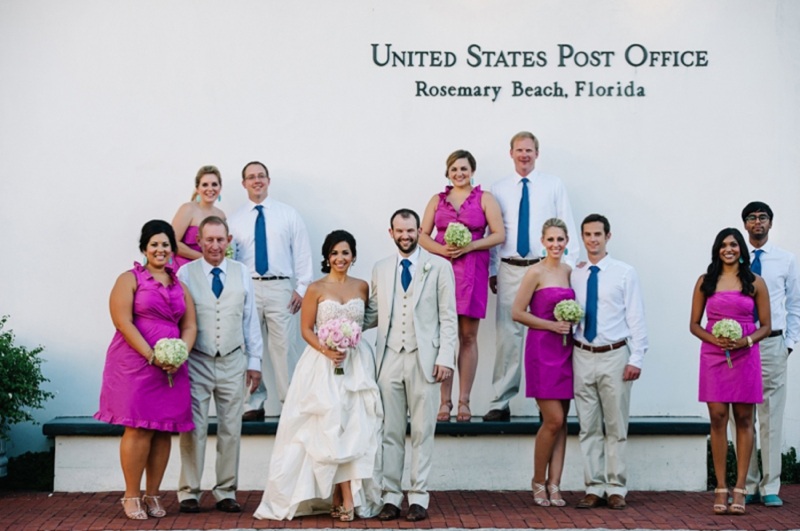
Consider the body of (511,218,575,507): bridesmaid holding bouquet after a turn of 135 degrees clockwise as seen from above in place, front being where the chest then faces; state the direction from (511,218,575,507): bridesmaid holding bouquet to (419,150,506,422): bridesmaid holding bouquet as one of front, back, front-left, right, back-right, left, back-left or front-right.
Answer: front-right

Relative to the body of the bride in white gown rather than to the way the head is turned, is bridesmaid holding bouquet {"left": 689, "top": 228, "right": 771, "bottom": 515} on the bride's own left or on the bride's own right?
on the bride's own left

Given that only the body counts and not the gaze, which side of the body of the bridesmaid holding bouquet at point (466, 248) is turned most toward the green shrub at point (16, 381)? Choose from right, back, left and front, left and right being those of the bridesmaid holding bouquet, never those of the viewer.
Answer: right

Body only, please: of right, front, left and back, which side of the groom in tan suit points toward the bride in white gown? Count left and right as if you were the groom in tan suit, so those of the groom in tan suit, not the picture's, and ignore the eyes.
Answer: right

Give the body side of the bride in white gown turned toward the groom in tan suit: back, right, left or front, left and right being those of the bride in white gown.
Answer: left

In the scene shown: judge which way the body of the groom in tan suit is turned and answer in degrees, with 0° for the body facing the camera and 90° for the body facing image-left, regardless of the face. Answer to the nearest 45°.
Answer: approximately 0°

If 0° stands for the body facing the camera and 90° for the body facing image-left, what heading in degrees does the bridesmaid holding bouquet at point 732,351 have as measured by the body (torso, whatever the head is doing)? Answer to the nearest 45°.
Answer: approximately 0°

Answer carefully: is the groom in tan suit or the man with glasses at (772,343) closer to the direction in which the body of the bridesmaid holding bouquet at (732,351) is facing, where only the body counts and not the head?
the groom in tan suit
